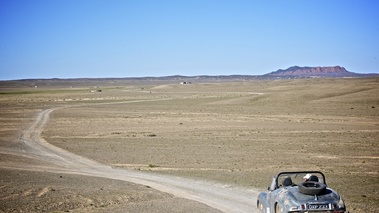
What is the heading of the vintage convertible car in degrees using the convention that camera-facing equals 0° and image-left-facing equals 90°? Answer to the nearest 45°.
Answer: approximately 135°
